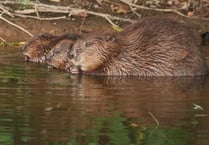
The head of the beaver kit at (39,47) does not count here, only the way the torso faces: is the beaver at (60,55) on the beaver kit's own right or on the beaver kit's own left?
on the beaver kit's own left

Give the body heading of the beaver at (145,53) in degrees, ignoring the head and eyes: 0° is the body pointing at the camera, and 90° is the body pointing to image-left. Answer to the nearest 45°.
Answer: approximately 90°

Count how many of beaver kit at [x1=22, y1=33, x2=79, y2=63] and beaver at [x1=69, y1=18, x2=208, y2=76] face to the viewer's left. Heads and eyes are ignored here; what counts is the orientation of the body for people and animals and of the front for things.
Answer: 2

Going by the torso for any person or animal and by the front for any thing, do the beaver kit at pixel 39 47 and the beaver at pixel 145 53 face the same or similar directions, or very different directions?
same or similar directions

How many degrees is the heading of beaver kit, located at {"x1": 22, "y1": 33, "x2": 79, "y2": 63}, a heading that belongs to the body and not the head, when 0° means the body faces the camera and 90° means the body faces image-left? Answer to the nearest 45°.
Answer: approximately 90°

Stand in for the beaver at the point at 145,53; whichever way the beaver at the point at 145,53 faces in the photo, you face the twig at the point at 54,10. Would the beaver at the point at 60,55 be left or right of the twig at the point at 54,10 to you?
left

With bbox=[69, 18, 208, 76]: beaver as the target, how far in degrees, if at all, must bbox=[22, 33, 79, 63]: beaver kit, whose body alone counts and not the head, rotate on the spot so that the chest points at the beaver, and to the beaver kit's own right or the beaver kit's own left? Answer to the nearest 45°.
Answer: approximately 135° to the beaver kit's own left
